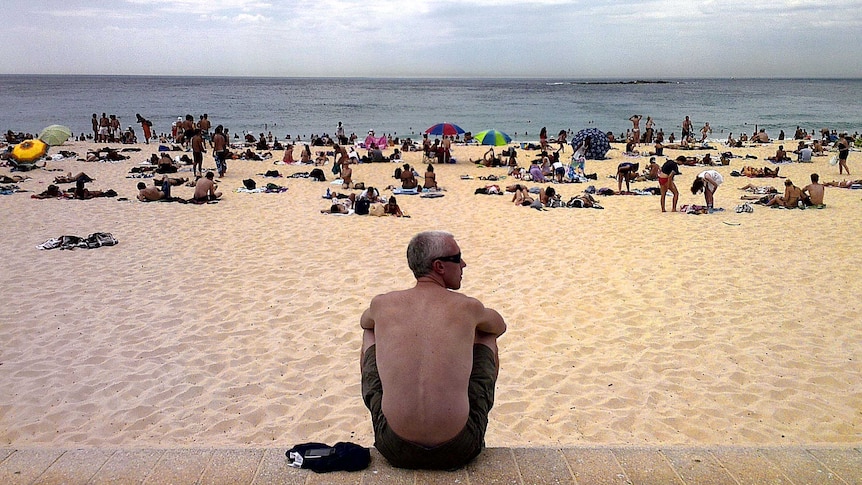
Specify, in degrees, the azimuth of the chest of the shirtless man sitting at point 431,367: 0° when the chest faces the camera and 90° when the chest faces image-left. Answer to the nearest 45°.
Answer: approximately 180°

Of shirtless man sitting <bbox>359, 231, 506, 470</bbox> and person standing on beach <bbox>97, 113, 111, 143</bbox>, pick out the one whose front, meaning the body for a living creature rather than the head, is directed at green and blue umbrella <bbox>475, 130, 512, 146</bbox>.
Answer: the shirtless man sitting

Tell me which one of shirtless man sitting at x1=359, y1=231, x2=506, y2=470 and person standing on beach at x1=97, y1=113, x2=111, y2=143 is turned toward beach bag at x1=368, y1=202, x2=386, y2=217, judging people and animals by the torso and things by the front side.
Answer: the shirtless man sitting

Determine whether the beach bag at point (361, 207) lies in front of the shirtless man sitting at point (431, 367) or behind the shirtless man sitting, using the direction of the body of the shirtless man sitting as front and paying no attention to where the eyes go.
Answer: in front

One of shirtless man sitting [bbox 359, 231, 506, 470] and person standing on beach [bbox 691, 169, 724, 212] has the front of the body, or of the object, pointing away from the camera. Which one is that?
the shirtless man sitting

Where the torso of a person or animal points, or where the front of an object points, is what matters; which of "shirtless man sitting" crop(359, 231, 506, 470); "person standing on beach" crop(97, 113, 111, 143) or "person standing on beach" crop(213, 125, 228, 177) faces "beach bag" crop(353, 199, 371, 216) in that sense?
the shirtless man sitting

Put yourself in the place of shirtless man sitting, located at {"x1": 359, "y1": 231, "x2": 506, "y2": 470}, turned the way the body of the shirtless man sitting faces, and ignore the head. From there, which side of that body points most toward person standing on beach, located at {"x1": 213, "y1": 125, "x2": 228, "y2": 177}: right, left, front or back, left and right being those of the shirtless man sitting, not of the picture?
front
